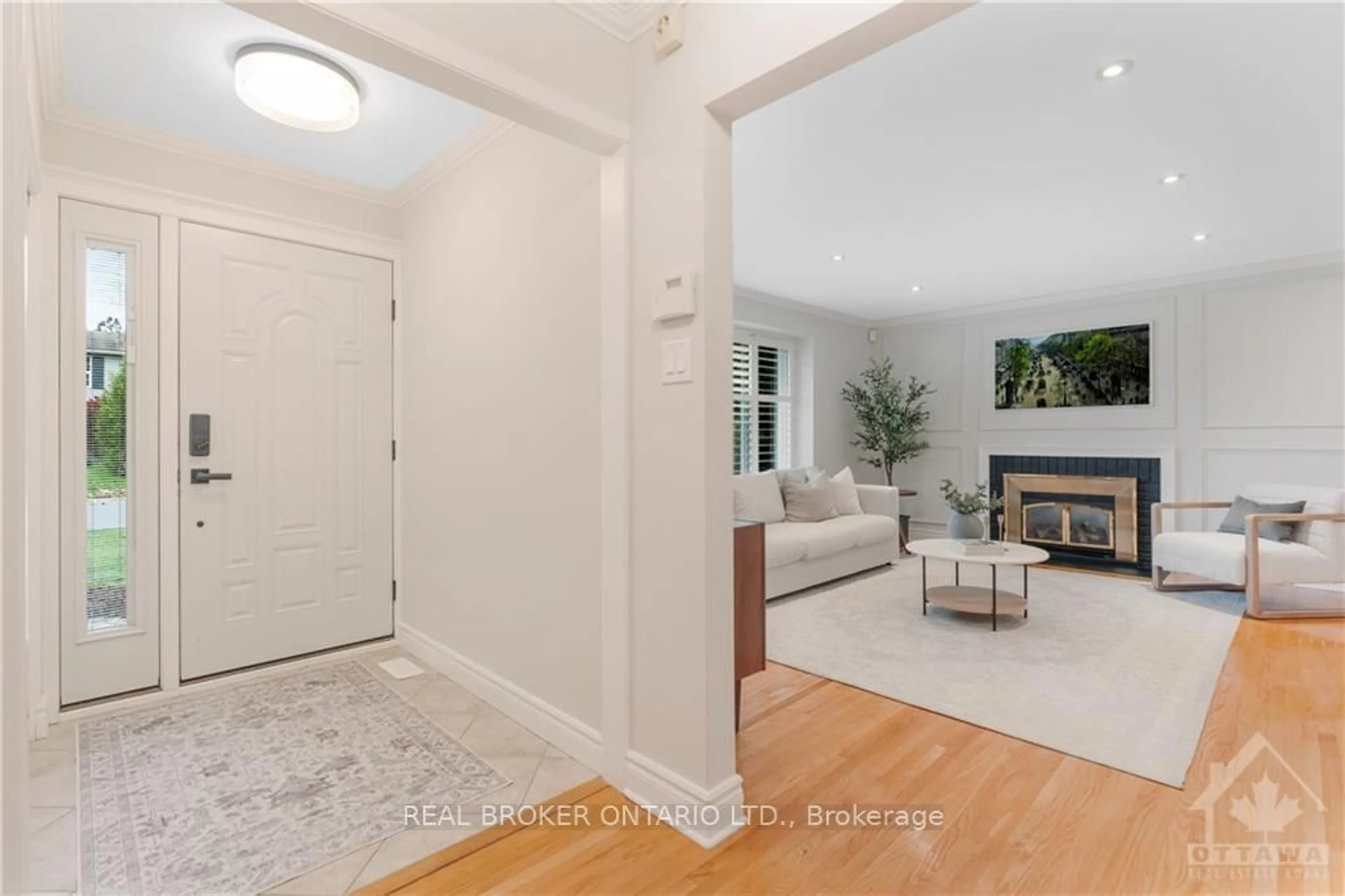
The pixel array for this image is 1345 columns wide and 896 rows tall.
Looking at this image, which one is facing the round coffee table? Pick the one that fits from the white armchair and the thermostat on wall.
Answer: the white armchair

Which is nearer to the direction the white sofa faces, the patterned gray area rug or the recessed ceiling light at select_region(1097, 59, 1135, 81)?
the recessed ceiling light

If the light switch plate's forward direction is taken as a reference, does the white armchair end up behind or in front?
behind

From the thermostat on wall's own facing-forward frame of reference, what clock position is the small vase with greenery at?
The small vase with greenery is roughly at 6 o'clock from the thermostat on wall.

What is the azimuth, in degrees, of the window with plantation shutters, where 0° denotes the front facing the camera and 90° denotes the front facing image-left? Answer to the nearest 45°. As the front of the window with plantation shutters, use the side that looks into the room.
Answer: approximately 315°

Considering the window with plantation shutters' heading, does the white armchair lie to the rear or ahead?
ahead

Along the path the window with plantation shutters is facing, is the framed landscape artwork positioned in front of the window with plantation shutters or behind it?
in front

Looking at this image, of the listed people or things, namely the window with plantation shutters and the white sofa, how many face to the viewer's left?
0

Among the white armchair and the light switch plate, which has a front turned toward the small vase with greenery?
the white armchair

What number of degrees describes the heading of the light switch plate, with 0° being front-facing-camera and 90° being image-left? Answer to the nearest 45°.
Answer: approximately 45°

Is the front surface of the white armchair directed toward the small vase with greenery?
yes

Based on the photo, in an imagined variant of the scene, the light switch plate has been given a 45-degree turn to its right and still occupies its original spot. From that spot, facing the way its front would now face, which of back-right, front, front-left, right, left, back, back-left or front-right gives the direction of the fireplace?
back-right

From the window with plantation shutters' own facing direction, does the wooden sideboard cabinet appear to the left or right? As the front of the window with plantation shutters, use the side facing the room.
on its right

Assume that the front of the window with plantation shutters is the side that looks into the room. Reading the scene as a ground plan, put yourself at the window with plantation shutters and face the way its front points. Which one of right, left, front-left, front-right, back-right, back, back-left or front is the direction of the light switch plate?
front-right

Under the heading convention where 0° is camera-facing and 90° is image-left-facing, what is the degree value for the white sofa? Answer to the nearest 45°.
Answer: approximately 315°

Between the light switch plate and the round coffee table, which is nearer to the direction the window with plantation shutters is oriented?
the round coffee table

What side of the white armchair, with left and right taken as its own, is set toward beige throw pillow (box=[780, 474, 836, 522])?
front

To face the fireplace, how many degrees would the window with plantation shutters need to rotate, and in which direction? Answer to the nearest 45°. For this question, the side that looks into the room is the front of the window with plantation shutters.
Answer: approximately 45° to its left

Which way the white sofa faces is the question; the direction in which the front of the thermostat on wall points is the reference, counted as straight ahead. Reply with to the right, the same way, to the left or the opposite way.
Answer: to the left
